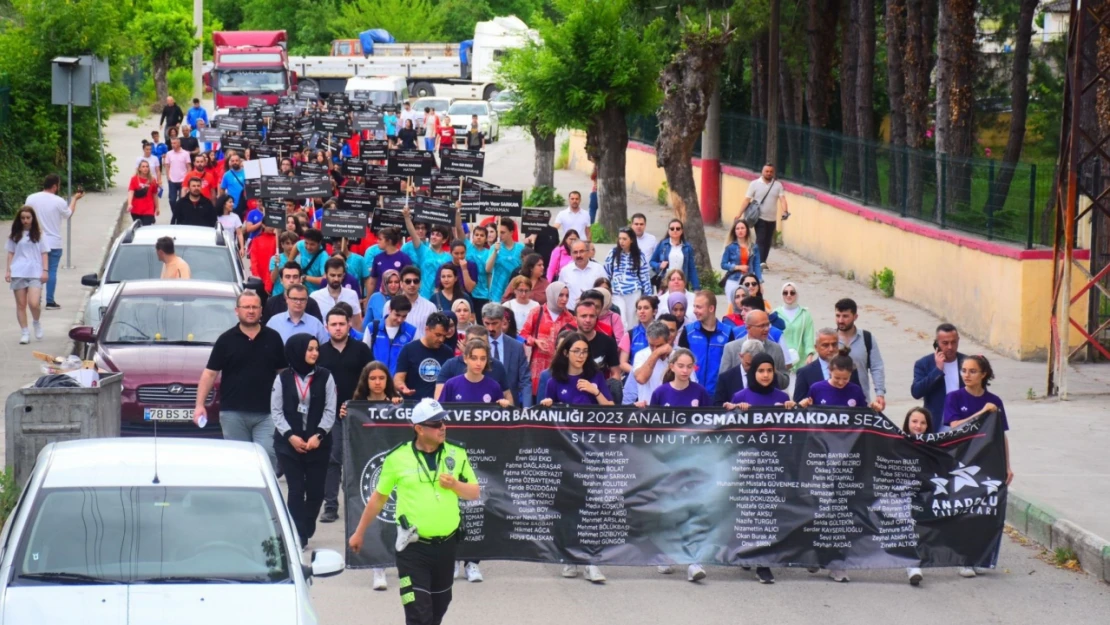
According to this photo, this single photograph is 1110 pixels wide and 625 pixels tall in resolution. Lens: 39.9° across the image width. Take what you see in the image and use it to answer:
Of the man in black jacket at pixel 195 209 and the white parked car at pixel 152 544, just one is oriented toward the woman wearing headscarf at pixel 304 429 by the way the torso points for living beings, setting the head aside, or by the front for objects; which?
the man in black jacket

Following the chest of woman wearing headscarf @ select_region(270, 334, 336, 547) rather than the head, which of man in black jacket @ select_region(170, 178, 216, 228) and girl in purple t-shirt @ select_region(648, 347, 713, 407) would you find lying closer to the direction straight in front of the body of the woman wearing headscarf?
the girl in purple t-shirt

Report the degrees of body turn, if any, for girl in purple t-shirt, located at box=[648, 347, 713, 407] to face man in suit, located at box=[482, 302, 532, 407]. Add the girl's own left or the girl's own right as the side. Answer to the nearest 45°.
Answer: approximately 135° to the girl's own right

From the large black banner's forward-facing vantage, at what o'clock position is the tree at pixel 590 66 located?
The tree is roughly at 6 o'clock from the large black banner.

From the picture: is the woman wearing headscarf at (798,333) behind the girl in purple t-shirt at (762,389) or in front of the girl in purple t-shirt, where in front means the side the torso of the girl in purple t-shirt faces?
behind

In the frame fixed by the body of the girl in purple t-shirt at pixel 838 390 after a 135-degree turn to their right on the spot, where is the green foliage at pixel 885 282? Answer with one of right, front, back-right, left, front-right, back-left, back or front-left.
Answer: front-right

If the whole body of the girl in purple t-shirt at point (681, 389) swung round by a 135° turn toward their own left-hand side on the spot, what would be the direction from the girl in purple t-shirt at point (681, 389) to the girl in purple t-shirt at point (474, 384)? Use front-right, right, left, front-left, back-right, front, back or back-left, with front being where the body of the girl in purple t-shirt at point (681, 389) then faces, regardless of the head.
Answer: back-left

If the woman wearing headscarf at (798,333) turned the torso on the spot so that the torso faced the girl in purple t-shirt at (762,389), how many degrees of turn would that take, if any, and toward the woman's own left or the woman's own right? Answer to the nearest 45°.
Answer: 0° — they already face them

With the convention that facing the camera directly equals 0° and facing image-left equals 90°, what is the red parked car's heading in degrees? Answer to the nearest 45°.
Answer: approximately 0°

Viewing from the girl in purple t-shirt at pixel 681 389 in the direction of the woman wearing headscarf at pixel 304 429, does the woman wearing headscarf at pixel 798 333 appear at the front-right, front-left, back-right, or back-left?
back-right

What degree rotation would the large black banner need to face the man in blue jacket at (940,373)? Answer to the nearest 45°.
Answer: approximately 135° to its left

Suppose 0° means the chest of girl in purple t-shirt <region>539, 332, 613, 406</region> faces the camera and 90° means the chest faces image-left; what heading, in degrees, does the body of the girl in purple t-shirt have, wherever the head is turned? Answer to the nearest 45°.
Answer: approximately 0°
